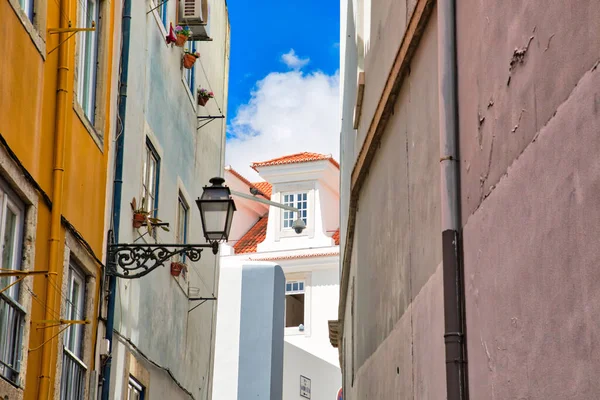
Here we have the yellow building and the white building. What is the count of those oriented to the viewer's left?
0

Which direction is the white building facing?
toward the camera

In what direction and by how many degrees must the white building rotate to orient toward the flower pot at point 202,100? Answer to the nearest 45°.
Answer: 0° — it already faces it

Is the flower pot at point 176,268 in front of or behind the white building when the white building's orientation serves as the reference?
in front

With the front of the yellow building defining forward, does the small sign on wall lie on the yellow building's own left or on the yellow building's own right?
on the yellow building's own left

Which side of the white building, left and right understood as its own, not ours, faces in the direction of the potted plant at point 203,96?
front

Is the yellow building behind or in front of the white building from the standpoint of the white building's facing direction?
in front

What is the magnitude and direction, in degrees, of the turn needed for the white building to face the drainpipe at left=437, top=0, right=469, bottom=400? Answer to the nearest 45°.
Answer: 0° — it already faces it

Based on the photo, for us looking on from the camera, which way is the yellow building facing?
facing the viewer and to the right of the viewer
